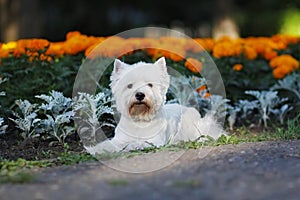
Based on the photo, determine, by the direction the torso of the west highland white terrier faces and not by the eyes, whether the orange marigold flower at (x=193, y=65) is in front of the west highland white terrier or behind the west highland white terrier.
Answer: behind

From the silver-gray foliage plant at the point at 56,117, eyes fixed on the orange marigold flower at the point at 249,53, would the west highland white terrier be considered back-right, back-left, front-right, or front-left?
front-right

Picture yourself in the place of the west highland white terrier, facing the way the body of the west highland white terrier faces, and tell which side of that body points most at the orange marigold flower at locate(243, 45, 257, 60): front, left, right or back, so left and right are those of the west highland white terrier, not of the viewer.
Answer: back

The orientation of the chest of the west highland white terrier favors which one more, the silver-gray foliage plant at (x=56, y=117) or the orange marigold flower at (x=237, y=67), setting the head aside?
the silver-gray foliage plant

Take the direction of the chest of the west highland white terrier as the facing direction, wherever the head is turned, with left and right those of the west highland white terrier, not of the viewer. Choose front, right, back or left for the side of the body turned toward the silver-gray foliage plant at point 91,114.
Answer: right

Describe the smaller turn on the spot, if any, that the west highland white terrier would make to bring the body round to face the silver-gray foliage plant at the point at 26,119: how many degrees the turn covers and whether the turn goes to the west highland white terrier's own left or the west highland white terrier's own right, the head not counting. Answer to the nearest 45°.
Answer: approximately 45° to the west highland white terrier's own right

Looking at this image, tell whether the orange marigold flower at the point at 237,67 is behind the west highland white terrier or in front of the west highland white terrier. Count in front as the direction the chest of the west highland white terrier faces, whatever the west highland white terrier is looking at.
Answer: behind

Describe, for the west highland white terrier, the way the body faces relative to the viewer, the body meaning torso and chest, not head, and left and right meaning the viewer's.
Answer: facing the viewer and to the left of the viewer

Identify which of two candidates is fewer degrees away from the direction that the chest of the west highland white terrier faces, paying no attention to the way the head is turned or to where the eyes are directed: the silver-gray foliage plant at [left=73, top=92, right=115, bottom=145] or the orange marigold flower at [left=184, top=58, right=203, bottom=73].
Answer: the silver-gray foliage plant

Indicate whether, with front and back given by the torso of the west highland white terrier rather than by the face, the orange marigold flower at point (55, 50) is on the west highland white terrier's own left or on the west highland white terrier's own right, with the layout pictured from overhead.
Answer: on the west highland white terrier's own right

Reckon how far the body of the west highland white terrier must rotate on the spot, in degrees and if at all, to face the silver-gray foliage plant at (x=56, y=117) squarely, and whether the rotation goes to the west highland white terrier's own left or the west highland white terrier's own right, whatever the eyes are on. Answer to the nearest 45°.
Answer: approximately 45° to the west highland white terrier's own right

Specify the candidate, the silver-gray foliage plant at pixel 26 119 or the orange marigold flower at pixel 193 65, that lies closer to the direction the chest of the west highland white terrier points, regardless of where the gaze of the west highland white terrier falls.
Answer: the silver-gray foliage plant
